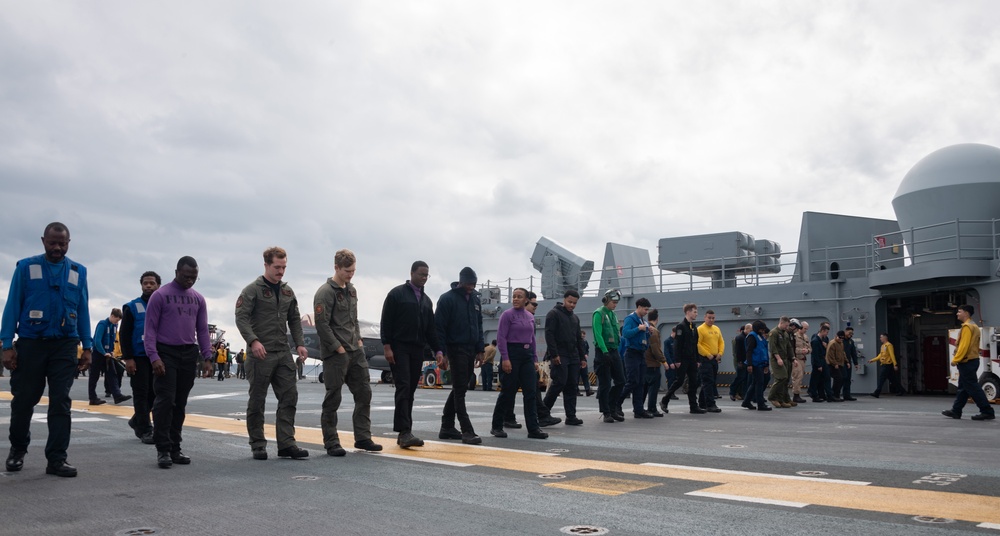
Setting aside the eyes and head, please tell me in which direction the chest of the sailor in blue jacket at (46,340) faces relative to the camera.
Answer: toward the camera

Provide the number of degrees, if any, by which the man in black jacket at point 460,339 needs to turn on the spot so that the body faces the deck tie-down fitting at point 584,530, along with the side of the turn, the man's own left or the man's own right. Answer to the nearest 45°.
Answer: approximately 45° to the man's own right

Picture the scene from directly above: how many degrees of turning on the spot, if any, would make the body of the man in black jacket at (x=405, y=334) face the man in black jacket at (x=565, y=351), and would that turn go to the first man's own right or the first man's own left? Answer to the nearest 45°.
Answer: approximately 90° to the first man's own left

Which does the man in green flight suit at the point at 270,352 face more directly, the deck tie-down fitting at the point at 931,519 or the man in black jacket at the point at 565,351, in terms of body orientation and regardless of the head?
the deck tie-down fitting

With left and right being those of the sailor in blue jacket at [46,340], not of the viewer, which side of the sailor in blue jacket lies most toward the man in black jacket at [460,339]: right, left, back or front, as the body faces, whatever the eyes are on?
left

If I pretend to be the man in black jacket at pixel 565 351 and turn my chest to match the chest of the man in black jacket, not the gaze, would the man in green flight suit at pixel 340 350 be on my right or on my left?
on my right

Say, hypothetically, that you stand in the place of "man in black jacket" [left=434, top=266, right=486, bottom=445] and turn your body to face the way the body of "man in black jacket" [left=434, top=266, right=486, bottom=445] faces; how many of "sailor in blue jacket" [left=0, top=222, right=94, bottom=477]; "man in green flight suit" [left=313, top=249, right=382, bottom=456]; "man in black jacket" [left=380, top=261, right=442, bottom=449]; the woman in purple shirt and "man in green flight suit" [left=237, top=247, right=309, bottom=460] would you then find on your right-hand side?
4

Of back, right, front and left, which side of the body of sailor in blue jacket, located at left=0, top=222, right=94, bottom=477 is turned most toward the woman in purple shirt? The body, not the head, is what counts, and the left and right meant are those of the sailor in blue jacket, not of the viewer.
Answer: left

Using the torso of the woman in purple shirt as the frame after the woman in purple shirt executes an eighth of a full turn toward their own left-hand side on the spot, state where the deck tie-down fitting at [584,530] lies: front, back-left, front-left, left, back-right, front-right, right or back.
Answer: right

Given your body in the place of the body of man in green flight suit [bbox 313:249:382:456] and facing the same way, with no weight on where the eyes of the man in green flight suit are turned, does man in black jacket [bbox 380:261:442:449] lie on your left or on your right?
on your left

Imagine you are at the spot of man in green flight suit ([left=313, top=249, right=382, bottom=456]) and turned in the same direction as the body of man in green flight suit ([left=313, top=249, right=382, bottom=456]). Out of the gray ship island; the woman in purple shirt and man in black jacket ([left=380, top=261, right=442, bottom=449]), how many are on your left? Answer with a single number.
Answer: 3

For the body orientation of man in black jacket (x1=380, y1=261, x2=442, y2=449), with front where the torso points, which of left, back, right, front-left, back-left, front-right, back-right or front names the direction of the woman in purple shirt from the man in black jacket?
left

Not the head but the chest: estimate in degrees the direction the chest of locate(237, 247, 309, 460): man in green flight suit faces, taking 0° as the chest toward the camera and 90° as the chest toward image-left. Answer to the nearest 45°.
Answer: approximately 315°

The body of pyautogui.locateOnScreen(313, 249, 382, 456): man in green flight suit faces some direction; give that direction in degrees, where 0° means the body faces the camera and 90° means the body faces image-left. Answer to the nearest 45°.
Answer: approximately 315°

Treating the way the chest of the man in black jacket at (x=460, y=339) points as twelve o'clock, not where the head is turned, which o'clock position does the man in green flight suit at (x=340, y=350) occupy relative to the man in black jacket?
The man in green flight suit is roughly at 3 o'clock from the man in black jacket.

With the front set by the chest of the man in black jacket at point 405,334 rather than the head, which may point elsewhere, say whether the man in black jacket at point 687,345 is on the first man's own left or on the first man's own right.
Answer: on the first man's own left
